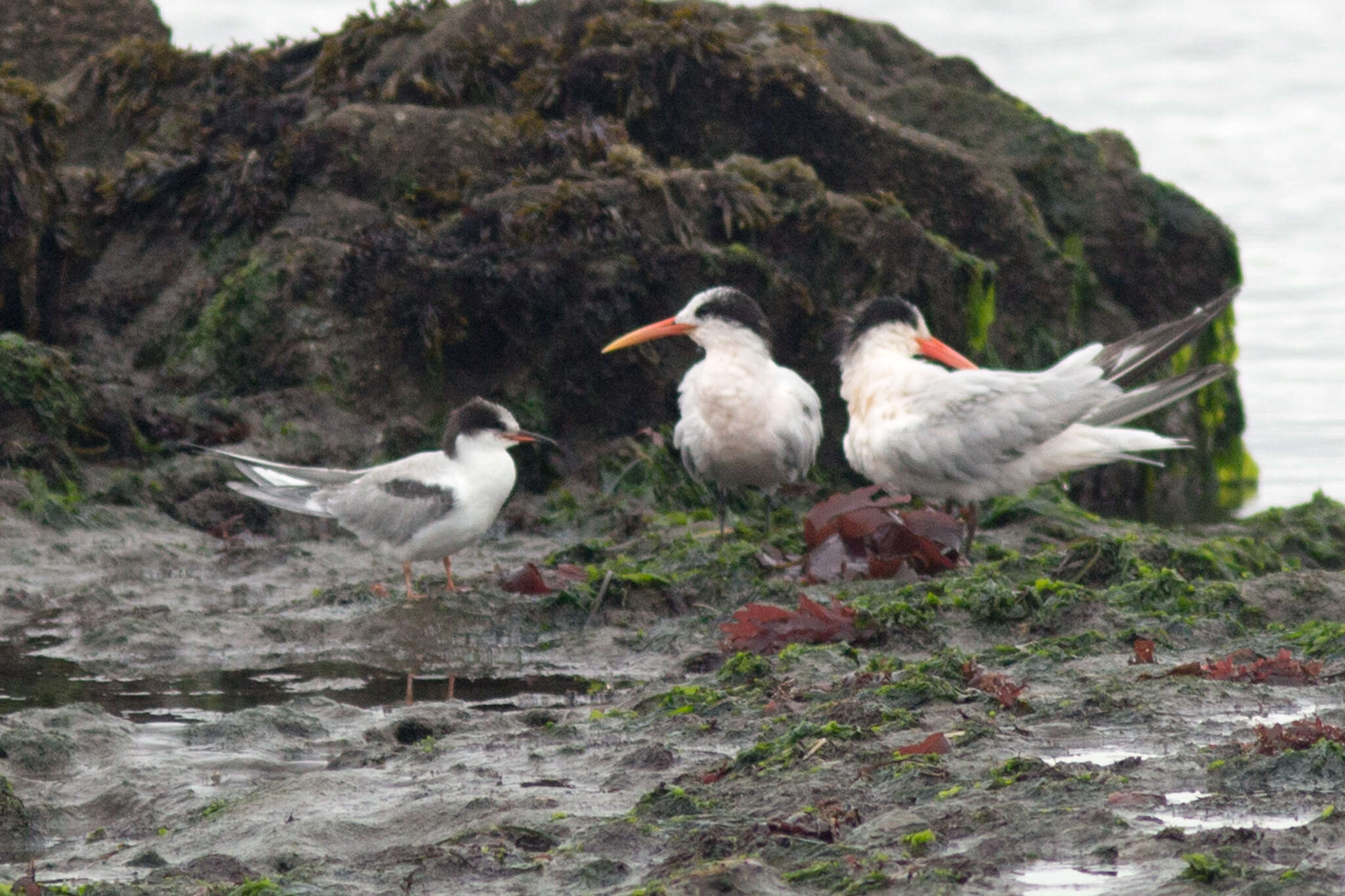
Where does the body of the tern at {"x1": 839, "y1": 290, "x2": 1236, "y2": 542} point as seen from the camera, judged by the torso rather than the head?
to the viewer's left

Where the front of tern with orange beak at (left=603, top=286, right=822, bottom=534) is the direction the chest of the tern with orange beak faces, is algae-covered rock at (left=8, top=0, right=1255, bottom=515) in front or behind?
behind

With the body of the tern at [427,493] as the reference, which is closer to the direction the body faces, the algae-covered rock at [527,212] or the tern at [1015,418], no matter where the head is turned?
the tern

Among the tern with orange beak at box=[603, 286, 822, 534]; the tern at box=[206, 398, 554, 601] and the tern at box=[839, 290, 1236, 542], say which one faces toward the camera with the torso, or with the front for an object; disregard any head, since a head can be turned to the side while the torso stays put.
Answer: the tern with orange beak

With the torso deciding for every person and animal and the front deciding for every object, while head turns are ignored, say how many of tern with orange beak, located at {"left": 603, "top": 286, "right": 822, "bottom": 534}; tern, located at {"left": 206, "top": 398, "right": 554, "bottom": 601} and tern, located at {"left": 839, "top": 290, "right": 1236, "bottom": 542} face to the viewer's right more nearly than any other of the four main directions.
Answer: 1

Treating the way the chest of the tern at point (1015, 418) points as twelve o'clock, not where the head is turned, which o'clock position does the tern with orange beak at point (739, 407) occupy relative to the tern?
The tern with orange beak is roughly at 1 o'clock from the tern.

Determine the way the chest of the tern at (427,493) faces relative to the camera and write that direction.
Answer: to the viewer's right

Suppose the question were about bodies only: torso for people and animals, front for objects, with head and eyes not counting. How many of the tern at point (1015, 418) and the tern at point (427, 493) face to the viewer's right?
1

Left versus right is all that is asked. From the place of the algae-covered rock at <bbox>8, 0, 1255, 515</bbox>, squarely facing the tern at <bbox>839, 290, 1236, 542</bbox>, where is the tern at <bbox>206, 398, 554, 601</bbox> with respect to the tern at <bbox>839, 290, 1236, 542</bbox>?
right

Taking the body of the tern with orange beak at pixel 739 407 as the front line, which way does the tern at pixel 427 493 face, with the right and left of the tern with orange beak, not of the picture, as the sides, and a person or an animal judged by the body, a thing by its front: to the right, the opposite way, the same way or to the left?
to the left

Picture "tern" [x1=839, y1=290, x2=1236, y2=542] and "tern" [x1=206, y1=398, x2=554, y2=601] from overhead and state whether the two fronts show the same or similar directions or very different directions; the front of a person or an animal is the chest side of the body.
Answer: very different directions

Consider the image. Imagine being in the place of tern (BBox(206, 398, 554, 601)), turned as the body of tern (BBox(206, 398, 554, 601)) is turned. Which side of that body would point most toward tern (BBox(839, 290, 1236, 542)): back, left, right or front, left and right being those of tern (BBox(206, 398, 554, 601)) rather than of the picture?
front
